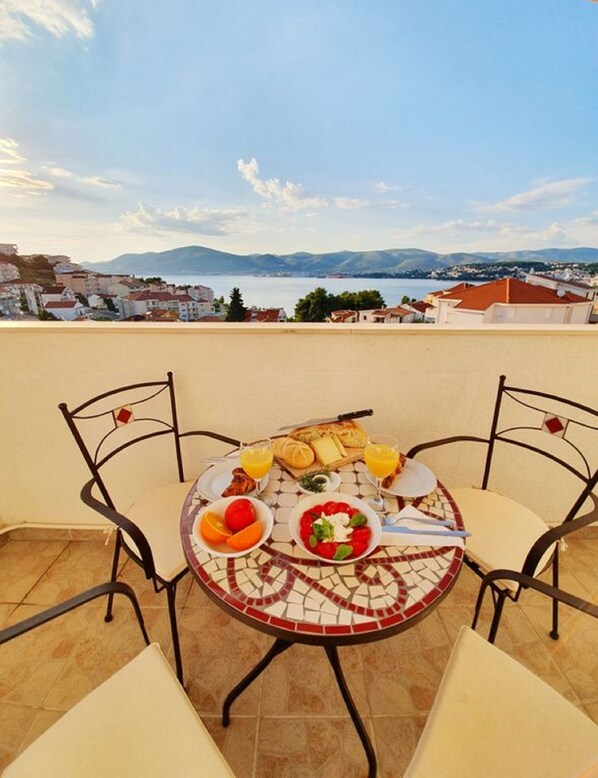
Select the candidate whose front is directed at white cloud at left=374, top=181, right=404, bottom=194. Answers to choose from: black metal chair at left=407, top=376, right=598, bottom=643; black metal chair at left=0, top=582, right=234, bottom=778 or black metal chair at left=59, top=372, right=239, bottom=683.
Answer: black metal chair at left=0, top=582, right=234, bottom=778

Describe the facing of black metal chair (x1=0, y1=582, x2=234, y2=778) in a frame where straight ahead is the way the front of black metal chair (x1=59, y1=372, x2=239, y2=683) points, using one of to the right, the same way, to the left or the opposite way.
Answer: to the left

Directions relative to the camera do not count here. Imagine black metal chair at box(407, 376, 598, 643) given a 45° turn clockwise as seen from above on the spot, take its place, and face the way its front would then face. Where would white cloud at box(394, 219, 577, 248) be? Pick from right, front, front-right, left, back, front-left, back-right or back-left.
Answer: right

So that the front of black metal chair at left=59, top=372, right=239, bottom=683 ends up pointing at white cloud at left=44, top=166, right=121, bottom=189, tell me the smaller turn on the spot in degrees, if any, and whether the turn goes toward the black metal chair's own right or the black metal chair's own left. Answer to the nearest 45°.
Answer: approximately 135° to the black metal chair's own left

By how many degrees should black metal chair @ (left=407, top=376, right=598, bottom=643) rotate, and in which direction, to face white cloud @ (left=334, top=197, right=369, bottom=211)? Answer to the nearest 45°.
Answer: approximately 90° to its right

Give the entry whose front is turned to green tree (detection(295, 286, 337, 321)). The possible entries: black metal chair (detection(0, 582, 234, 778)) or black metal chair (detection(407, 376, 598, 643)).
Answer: black metal chair (detection(0, 582, 234, 778))

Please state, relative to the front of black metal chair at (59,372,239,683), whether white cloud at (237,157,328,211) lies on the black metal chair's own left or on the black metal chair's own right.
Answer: on the black metal chair's own left

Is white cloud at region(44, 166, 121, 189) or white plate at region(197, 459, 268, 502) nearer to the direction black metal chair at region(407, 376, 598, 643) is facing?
the white plate

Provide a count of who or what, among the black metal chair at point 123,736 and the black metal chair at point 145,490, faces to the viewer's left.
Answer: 0

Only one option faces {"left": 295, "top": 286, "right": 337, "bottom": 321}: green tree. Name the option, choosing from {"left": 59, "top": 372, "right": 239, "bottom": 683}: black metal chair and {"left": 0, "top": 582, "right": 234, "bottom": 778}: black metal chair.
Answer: {"left": 0, "top": 582, "right": 234, "bottom": 778}: black metal chair

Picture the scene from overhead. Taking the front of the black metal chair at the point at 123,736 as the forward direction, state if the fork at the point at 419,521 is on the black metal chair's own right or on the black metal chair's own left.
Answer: on the black metal chair's own right

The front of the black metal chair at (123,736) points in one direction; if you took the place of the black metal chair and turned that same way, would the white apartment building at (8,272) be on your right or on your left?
on your left

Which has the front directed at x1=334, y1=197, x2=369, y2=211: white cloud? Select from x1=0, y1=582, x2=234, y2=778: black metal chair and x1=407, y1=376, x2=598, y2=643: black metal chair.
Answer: x1=0, y1=582, x2=234, y2=778: black metal chair

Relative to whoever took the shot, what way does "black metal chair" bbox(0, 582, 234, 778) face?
facing away from the viewer and to the right of the viewer

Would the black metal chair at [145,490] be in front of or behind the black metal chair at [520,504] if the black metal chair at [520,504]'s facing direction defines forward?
in front

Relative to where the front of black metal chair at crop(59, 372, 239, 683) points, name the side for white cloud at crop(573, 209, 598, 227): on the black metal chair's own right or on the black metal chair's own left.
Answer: on the black metal chair's own left

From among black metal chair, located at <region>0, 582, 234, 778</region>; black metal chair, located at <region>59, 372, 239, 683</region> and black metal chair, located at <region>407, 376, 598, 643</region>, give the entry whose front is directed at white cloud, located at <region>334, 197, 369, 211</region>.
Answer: black metal chair, located at <region>0, 582, 234, 778</region>
